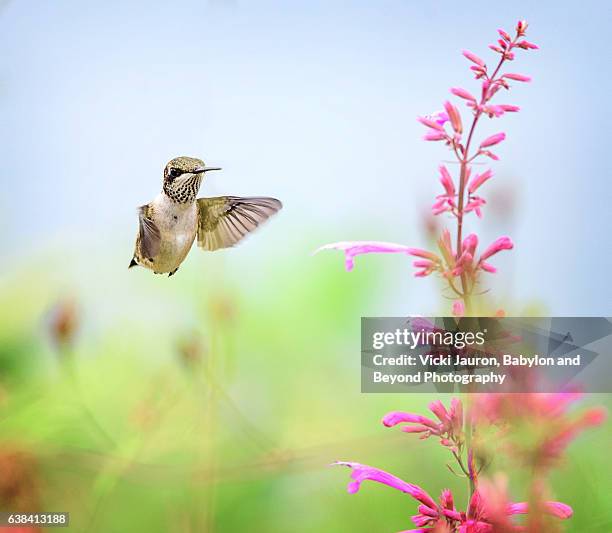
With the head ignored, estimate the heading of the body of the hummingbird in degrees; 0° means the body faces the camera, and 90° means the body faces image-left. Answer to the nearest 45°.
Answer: approximately 315°
